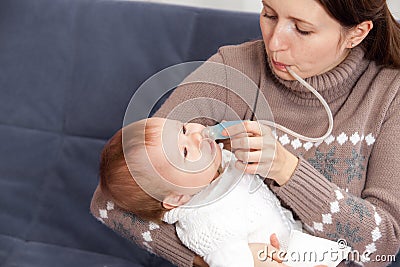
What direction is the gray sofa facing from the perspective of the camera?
toward the camera

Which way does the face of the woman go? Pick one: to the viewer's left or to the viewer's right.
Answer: to the viewer's left
